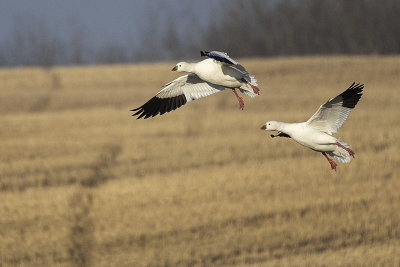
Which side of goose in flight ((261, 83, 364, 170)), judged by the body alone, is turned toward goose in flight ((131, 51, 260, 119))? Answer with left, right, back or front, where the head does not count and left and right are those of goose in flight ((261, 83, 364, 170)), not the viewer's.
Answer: front

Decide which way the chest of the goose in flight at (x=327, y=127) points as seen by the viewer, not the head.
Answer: to the viewer's left
